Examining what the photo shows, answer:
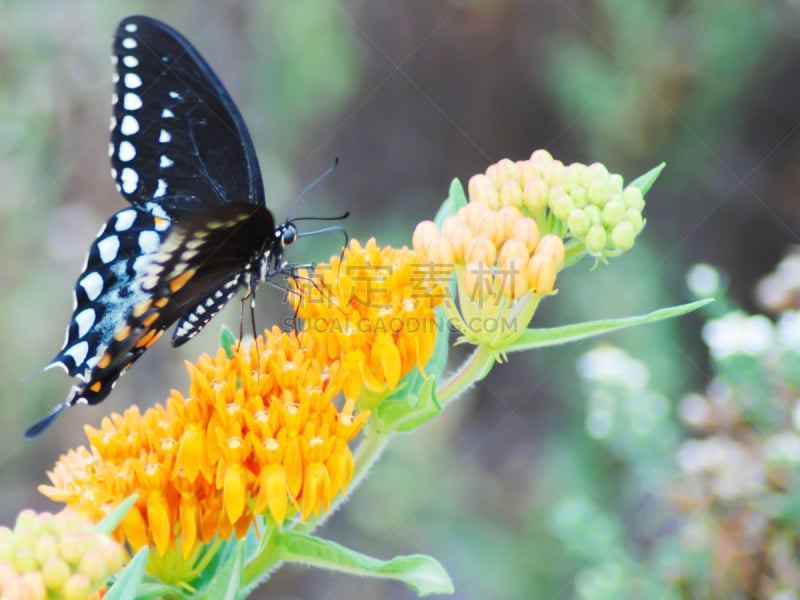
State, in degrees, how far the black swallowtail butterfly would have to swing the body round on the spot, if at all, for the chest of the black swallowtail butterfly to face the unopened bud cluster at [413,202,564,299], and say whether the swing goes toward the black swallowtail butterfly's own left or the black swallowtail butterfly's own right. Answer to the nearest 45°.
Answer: approximately 45° to the black swallowtail butterfly's own right

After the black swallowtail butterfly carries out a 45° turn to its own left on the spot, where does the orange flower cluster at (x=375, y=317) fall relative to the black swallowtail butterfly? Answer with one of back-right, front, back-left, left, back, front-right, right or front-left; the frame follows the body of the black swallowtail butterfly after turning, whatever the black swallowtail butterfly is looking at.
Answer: right

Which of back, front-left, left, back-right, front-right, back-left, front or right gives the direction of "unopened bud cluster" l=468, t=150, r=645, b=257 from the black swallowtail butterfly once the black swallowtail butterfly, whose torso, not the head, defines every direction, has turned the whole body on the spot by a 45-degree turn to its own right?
front

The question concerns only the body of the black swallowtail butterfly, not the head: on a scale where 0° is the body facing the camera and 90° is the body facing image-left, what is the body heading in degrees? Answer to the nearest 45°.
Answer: approximately 270°
